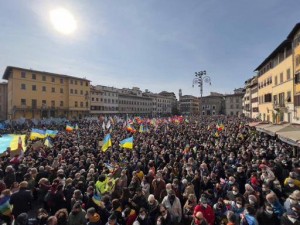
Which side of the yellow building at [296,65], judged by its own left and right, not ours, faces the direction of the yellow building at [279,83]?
right

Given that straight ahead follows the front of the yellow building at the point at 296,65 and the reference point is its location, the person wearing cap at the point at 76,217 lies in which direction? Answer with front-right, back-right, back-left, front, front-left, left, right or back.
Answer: left

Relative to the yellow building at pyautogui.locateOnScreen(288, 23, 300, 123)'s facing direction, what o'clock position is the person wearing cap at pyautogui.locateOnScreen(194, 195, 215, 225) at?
The person wearing cap is roughly at 9 o'clock from the yellow building.

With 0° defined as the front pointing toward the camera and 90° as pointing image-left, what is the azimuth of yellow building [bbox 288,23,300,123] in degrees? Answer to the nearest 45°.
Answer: approximately 90°

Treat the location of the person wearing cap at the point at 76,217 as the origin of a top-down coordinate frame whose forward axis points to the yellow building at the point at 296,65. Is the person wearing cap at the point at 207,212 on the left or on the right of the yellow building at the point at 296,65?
right

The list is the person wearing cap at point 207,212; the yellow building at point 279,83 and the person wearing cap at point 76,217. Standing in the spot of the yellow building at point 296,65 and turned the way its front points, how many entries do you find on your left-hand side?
2
